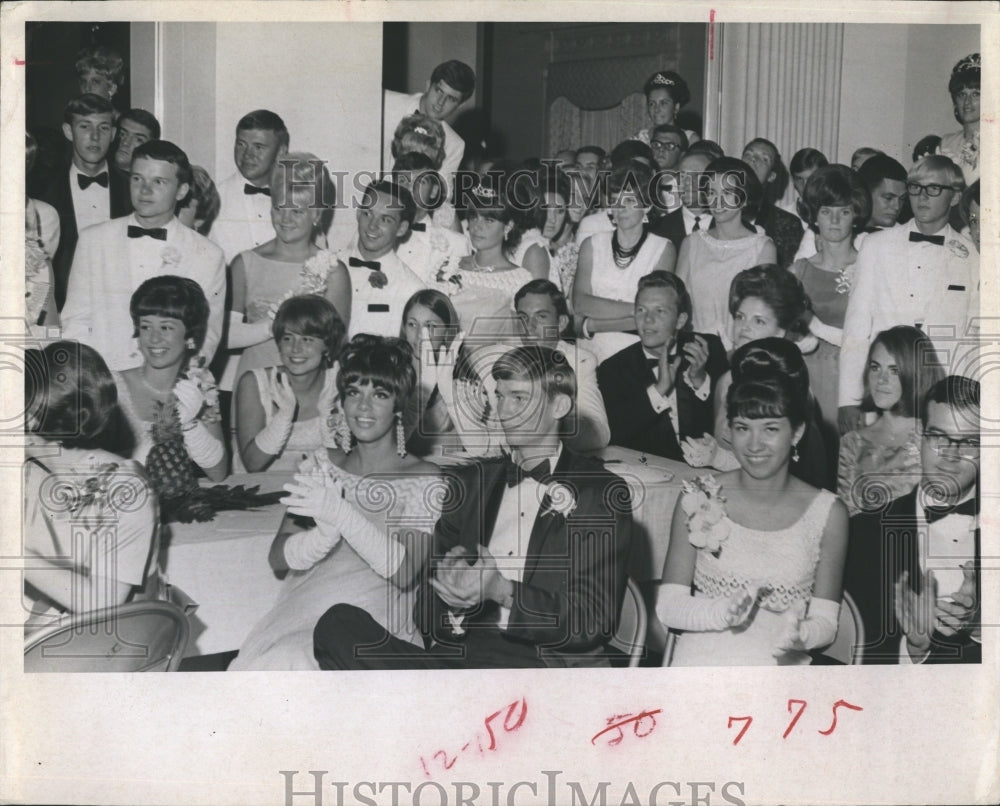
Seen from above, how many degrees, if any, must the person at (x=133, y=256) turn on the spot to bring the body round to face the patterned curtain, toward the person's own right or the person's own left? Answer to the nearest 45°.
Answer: approximately 90° to the person's own left

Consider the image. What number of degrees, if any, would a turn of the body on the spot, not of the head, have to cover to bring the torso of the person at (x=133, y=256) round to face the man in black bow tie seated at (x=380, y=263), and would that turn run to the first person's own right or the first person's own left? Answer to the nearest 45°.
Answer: approximately 90° to the first person's own left

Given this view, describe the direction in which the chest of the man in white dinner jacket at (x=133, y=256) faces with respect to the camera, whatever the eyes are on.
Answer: toward the camera
